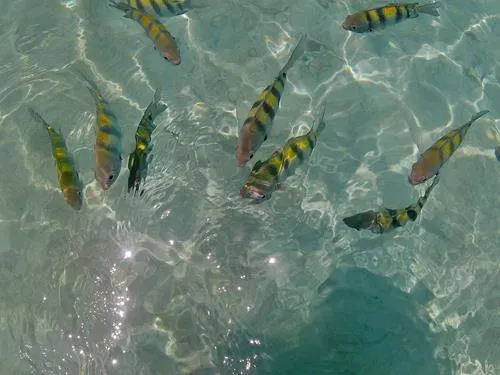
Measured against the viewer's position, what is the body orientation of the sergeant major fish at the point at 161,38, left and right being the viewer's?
facing the viewer and to the right of the viewer

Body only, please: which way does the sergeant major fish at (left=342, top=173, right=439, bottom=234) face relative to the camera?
to the viewer's left

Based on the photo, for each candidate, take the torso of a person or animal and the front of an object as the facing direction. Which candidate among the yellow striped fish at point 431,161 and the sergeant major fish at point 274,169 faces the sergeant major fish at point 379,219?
the yellow striped fish

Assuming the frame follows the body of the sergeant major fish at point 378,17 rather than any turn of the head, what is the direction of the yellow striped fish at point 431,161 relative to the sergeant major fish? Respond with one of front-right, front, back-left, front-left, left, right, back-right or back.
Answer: left

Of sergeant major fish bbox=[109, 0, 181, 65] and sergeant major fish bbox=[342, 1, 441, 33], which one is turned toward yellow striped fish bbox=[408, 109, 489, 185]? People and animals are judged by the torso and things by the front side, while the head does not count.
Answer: sergeant major fish bbox=[109, 0, 181, 65]

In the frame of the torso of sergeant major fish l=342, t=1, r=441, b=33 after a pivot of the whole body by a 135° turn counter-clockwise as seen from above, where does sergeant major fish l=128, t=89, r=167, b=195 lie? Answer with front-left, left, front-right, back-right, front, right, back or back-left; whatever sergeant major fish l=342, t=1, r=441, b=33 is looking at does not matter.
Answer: right

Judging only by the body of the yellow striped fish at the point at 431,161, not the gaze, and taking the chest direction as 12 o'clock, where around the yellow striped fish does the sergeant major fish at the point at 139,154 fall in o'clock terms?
The sergeant major fish is roughly at 1 o'clock from the yellow striped fish.

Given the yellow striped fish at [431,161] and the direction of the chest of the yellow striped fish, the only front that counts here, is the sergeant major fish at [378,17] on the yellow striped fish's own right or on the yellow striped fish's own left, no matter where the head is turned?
on the yellow striped fish's own right

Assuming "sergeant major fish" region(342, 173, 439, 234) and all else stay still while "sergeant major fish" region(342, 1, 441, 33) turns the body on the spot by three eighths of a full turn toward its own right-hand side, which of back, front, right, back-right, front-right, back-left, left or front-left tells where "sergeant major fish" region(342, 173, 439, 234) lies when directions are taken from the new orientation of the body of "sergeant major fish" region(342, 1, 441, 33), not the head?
back-right

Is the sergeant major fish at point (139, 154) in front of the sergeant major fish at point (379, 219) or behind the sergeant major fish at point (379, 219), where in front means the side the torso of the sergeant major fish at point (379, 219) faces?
in front

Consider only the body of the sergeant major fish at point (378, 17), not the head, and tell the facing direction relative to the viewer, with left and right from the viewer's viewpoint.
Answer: facing to the left of the viewer

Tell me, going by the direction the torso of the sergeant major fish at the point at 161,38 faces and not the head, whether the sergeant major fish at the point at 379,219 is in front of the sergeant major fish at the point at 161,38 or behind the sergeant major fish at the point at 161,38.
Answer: in front

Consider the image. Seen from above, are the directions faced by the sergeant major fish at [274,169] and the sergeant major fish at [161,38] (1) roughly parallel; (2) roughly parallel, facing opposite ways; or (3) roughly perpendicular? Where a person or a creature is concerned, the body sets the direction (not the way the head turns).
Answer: roughly perpendicular

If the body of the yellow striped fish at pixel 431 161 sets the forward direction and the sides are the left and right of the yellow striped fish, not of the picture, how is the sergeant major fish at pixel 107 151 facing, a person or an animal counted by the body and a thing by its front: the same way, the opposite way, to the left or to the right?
to the left
